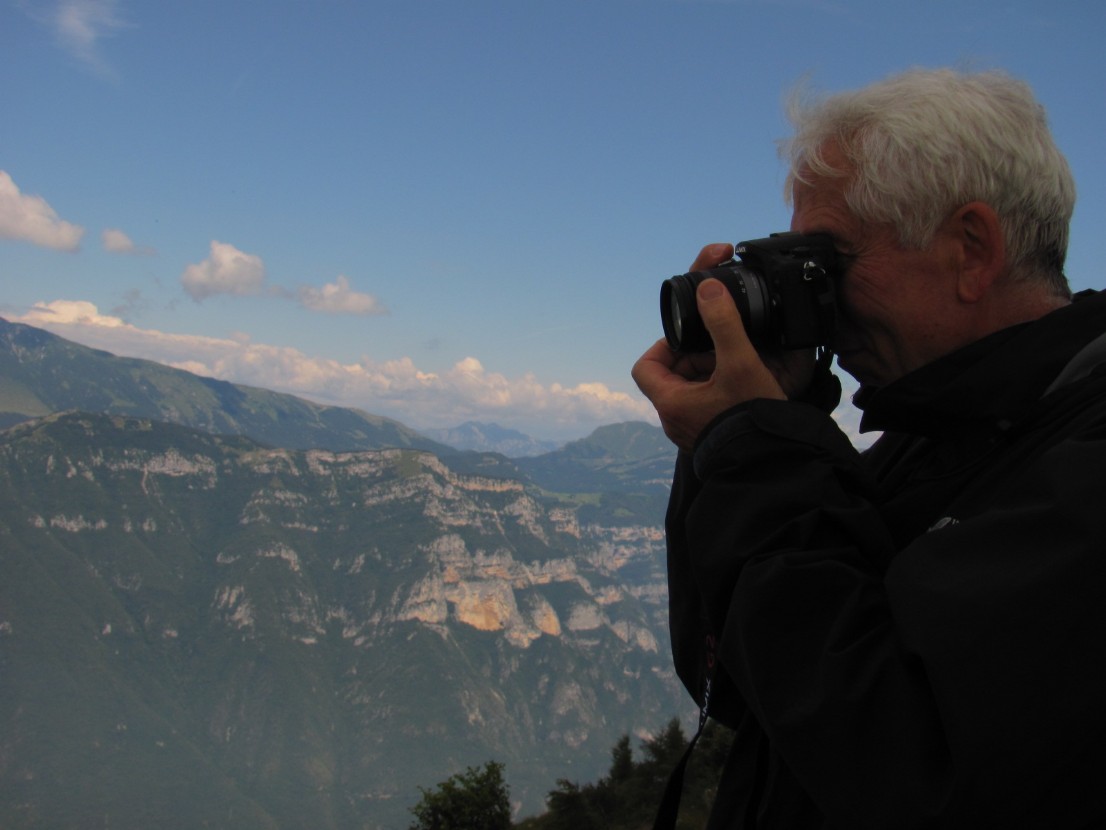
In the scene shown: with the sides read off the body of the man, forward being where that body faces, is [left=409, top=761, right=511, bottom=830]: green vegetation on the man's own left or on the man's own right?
on the man's own right

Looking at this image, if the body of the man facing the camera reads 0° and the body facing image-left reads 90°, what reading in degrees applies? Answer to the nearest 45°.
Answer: approximately 90°
